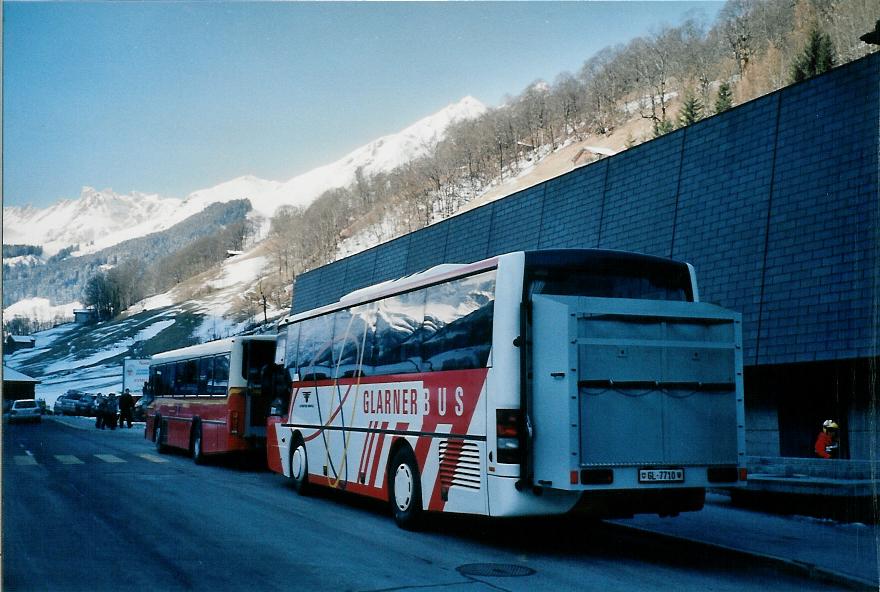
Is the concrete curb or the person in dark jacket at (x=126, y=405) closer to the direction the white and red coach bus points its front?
the person in dark jacket

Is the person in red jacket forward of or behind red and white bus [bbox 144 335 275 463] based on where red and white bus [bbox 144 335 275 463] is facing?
behind

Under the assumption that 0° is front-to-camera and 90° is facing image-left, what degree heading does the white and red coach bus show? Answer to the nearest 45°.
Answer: approximately 135°

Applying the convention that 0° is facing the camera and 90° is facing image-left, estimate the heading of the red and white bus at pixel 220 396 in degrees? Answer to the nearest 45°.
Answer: approximately 135°

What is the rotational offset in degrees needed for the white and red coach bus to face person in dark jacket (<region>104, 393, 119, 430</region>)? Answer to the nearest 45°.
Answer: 0° — it already faces them

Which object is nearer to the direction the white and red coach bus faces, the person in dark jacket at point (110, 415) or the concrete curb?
the person in dark jacket

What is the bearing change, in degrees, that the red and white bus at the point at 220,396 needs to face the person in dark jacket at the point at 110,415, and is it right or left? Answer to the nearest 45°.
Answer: approximately 45° to its right
